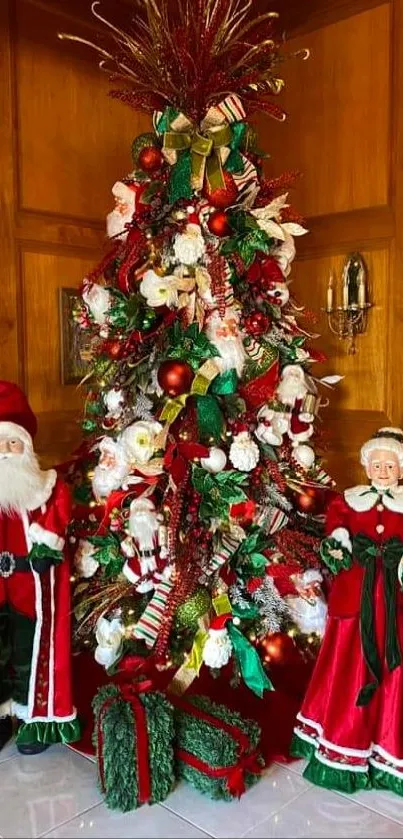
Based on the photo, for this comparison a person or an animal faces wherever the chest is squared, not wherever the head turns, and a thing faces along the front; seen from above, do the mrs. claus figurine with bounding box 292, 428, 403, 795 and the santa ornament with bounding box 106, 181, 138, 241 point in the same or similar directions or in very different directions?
same or similar directions

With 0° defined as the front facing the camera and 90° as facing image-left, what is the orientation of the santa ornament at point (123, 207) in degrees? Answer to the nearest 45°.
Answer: approximately 45°

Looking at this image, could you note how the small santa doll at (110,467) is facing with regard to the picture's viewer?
facing the viewer and to the left of the viewer

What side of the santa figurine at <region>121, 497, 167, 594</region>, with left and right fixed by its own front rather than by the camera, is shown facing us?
front

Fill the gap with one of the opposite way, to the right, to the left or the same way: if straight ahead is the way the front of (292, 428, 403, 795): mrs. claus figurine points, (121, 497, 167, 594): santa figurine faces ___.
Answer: the same way

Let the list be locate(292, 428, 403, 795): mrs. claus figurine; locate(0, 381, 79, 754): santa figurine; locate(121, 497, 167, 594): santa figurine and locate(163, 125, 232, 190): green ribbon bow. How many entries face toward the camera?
4

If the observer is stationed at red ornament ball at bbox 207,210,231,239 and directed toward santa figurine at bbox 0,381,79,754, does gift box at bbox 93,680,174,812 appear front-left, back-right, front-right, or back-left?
front-left

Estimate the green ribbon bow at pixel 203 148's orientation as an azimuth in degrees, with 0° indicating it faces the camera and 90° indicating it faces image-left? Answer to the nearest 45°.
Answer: approximately 0°

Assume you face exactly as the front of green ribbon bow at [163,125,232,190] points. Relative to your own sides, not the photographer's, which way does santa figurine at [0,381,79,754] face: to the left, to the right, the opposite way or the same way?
the same way
